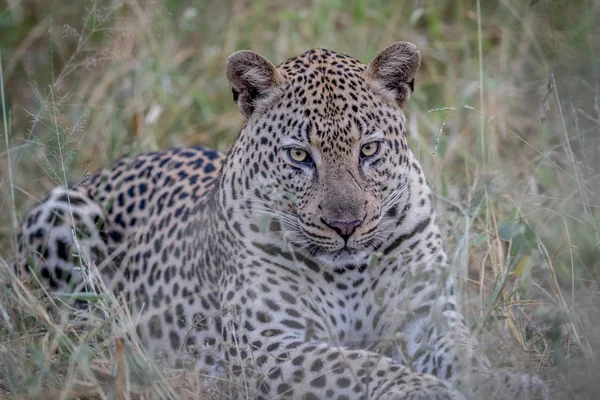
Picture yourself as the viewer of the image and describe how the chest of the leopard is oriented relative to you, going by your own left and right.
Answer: facing the viewer and to the right of the viewer
